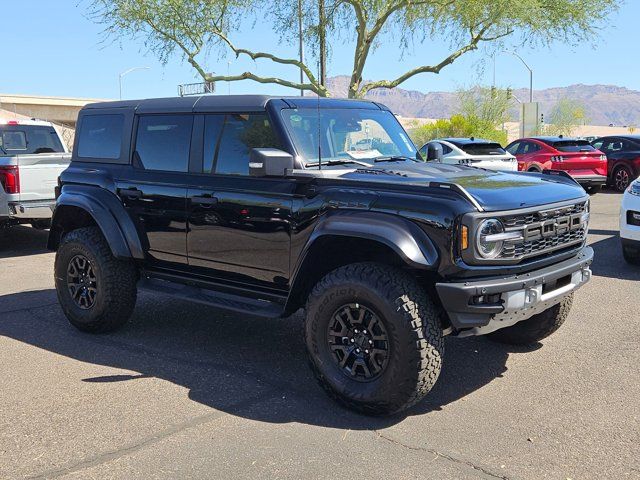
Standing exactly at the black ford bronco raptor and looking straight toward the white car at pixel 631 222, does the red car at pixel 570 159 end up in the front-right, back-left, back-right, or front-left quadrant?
front-left

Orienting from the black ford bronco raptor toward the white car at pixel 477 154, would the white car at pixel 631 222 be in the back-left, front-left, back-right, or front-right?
front-right

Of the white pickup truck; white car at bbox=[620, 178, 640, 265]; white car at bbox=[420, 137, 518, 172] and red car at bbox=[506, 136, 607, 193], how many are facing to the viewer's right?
0

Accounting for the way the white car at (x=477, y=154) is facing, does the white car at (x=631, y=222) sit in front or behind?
behind

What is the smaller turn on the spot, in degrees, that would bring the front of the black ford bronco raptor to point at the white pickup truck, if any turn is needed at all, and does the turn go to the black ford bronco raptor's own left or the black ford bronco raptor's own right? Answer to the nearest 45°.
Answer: approximately 180°

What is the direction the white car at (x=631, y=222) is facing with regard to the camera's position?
facing the viewer and to the left of the viewer

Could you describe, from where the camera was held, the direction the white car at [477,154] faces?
facing away from the viewer and to the left of the viewer

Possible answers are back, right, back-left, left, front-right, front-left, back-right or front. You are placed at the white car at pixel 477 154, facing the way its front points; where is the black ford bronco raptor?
back-left

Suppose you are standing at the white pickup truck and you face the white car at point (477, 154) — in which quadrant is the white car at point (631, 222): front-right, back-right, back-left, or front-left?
front-right

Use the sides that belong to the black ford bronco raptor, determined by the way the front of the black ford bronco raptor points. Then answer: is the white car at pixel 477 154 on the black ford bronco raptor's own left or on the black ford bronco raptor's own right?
on the black ford bronco raptor's own left

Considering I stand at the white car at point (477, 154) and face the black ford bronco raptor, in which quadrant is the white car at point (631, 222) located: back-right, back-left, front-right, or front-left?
front-left

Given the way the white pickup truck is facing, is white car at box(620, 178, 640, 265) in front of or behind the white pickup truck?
behind

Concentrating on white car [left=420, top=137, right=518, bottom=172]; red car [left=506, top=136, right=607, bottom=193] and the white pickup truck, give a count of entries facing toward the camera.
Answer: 0

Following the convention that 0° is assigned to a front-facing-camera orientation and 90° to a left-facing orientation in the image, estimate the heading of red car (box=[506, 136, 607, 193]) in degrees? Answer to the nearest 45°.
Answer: approximately 135°
